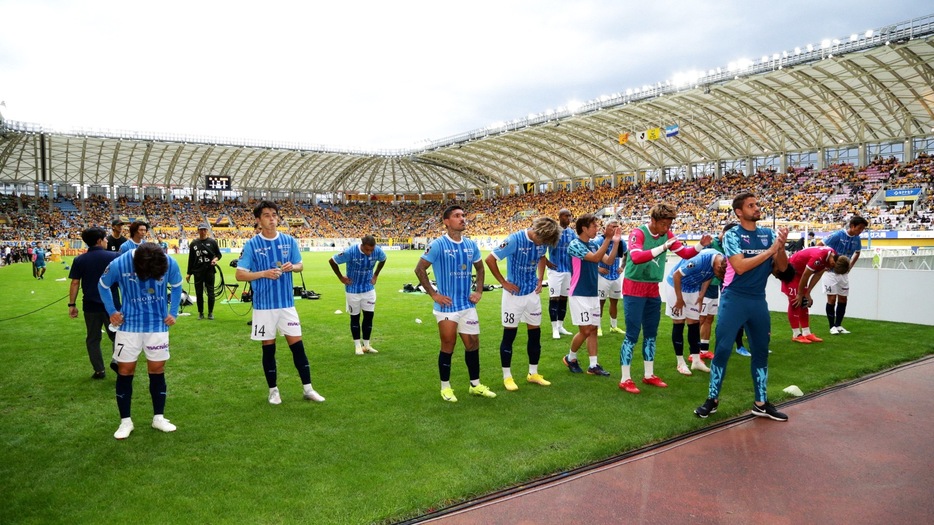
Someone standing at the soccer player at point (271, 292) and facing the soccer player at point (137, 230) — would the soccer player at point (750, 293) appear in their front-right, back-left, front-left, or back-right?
back-right

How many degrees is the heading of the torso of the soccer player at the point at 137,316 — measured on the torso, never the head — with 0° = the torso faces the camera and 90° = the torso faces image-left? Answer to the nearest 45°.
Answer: approximately 0°

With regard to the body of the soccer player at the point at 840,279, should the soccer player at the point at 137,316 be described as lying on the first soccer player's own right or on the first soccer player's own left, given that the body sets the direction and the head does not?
on the first soccer player's own right

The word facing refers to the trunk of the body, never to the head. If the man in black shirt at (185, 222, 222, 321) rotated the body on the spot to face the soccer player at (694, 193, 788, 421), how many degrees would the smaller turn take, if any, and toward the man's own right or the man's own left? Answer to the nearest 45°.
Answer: approximately 45° to the man's own left

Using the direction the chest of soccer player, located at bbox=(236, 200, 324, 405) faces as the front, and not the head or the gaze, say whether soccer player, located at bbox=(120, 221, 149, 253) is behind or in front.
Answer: behind

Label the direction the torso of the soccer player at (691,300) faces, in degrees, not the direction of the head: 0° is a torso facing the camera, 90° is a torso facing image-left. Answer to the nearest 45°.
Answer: approximately 315°

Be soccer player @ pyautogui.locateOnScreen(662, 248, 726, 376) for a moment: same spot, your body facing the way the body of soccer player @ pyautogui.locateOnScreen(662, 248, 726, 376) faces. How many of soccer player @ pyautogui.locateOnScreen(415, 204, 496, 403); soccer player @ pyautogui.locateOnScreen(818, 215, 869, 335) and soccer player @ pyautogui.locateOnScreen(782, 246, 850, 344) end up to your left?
2

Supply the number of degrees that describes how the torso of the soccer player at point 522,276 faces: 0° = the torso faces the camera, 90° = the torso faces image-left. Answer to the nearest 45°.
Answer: approximately 315°

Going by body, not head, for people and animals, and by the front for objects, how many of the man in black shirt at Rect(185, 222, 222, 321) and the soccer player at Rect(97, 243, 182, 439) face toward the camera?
2

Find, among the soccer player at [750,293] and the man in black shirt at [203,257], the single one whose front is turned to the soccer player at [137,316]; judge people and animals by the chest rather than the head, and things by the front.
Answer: the man in black shirt
